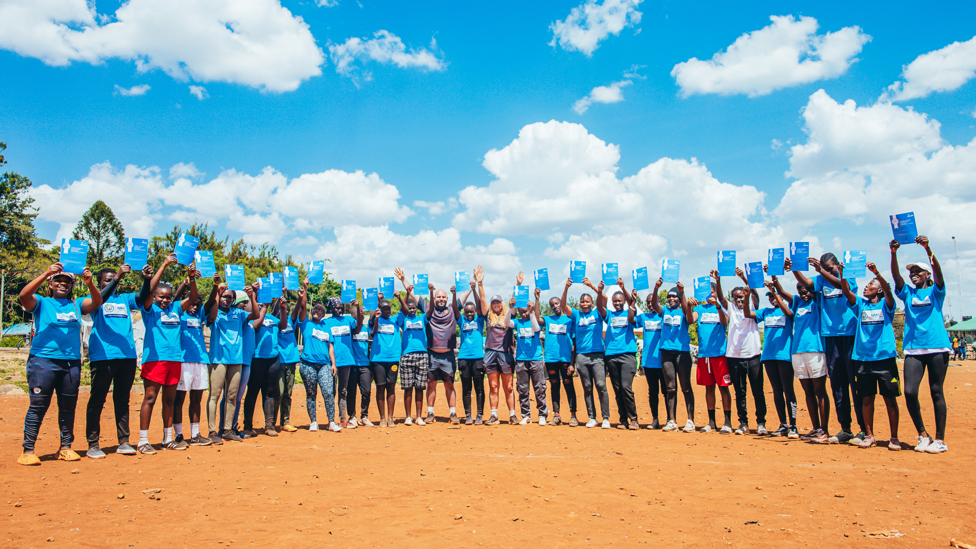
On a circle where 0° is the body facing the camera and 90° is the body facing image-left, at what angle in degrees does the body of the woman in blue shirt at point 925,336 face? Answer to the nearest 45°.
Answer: approximately 45°

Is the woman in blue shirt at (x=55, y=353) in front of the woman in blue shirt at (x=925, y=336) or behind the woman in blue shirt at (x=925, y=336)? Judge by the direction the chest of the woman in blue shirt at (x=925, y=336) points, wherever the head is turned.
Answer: in front
